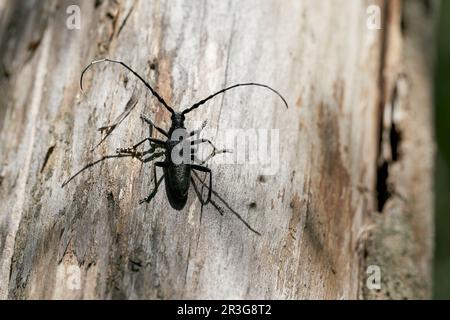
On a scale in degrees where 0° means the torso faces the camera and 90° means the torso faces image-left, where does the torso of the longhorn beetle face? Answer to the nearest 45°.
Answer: approximately 180°
